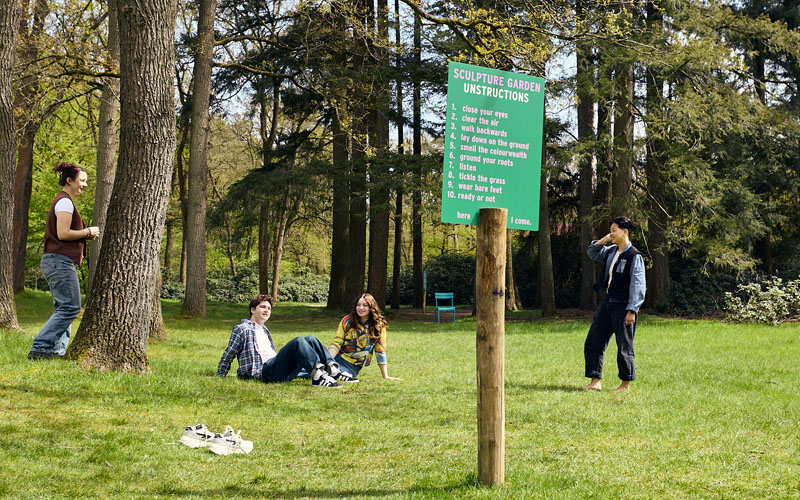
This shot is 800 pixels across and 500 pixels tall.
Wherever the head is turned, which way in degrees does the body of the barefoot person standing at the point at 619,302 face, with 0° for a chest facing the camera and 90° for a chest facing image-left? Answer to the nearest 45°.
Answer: approximately 45°

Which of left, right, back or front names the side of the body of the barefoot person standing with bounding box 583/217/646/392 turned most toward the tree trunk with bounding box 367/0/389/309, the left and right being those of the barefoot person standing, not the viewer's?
right

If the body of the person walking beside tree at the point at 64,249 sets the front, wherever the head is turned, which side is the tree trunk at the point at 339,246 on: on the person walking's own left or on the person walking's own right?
on the person walking's own left

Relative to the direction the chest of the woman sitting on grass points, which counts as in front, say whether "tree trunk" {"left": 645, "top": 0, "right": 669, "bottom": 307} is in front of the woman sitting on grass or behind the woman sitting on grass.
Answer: behind

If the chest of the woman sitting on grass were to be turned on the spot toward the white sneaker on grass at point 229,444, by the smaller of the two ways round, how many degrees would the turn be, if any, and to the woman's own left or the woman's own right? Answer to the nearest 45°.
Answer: approximately 45° to the woman's own left

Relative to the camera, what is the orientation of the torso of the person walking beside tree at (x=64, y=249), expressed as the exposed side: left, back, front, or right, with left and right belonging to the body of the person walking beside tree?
right

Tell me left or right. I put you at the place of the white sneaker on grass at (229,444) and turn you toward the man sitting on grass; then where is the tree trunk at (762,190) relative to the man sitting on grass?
right

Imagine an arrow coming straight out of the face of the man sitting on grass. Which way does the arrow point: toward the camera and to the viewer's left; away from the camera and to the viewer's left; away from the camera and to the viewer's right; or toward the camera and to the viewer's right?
toward the camera and to the viewer's right

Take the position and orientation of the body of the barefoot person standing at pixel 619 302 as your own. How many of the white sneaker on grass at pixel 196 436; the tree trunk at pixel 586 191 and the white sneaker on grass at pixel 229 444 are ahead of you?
2

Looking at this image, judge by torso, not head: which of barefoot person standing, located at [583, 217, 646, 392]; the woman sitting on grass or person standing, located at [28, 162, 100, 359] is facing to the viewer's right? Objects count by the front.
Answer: person standing, located at [28, 162, 100, 359]

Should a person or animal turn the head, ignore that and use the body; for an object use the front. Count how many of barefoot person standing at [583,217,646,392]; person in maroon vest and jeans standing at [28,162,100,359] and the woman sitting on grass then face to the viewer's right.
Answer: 1
